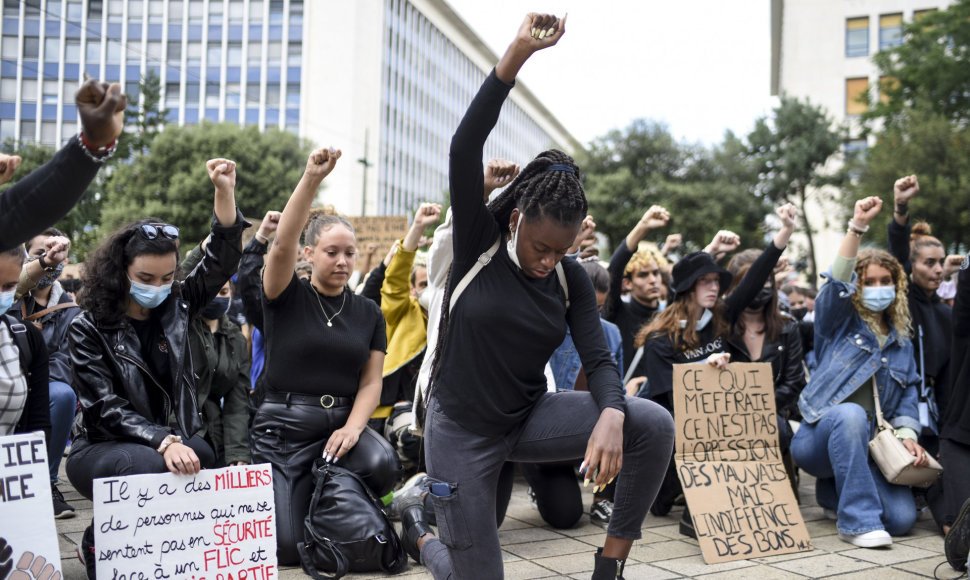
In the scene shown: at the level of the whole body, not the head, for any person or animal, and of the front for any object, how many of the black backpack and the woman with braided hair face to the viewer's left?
0

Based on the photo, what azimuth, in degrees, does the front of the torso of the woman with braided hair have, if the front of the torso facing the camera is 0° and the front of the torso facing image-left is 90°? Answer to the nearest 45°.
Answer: approximately 315°

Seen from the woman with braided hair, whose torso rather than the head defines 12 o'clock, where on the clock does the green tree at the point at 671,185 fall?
The green tree is roughly at 8 o'clock from the woman with braided hair.

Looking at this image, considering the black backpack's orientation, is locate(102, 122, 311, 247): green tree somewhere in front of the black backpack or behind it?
behind

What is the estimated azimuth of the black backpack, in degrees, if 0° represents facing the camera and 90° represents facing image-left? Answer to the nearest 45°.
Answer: approximately 0°

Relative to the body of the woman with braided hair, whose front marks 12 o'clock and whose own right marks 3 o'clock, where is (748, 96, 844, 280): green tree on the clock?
The green tree is roughly at 8 o'clock from the woman with braided hair.

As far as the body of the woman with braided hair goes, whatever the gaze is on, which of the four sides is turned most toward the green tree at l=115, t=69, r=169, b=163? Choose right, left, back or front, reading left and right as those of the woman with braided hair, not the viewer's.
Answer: back

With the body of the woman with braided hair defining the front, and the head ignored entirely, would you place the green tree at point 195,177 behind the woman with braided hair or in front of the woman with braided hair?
behind

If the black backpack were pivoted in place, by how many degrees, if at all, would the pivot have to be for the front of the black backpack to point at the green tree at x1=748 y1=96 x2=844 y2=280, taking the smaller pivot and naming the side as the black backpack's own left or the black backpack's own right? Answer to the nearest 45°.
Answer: approximately 135° to the black backpack's own left

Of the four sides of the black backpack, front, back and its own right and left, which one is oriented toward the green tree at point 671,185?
back
